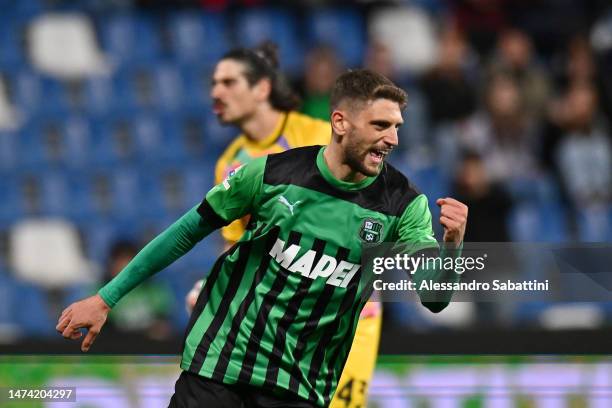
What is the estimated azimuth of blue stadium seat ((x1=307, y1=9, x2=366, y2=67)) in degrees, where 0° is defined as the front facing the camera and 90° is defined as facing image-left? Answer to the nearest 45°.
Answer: approximately 0°

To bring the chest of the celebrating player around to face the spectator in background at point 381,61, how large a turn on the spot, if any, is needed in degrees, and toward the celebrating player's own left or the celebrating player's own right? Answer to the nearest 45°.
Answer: approximately 135° to the celebrating player's own left

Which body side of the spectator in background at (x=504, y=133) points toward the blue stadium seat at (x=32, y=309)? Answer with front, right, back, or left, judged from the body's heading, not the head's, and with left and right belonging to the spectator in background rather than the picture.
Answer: right

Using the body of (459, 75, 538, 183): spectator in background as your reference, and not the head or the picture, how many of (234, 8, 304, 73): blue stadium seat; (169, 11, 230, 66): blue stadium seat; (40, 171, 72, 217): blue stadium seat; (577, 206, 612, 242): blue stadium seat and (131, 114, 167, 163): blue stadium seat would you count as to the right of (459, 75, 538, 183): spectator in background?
4

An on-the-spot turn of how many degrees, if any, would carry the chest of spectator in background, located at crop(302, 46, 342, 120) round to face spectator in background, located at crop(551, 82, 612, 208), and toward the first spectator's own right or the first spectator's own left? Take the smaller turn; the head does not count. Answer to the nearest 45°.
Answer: approximately 90° to the first spectator's own left
